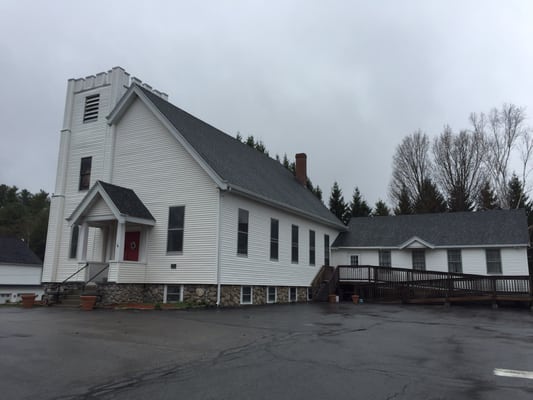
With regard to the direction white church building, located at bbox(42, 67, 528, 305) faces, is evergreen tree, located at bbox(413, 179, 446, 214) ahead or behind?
behind

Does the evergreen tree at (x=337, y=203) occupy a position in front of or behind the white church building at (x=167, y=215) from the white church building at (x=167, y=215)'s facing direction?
behind

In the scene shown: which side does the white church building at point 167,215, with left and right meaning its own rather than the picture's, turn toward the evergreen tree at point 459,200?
back

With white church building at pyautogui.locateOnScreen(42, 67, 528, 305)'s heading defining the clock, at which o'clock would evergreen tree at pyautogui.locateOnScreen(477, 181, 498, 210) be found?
The evergreen tree is roughly at 6 o'clock from the white church building.

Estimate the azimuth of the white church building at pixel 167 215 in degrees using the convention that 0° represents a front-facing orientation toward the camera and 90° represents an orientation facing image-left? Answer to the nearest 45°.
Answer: approximately 45°

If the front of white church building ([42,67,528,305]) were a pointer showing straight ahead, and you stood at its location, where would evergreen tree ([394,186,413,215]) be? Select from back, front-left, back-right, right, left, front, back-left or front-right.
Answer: back

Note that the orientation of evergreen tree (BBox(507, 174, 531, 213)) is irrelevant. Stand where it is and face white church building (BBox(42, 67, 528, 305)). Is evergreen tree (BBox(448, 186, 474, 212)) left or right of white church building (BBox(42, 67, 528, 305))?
right

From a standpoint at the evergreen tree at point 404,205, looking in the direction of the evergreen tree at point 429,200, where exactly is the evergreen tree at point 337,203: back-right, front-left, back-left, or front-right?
back-right

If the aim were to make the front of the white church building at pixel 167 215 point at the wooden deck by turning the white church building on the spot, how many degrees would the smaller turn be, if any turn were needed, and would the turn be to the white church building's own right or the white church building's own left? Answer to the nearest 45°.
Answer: approximately 135° to the white church building's own left

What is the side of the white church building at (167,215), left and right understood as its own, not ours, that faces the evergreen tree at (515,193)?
back
